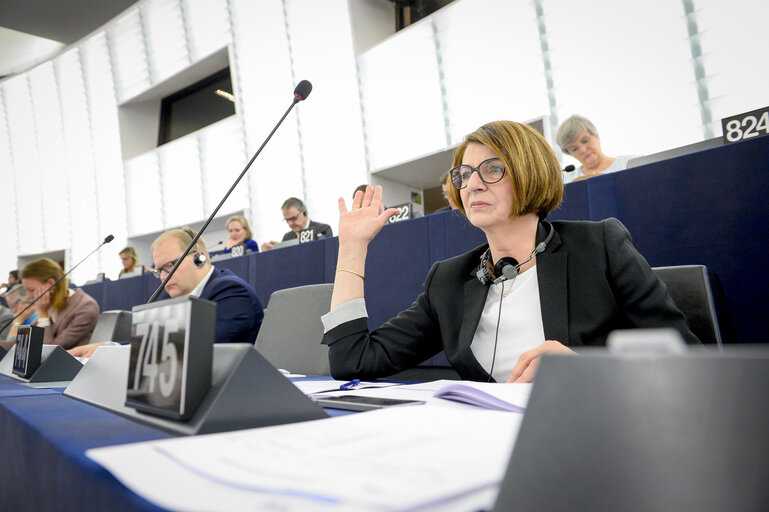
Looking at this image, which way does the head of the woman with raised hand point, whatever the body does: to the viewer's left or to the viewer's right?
to the viewer's left

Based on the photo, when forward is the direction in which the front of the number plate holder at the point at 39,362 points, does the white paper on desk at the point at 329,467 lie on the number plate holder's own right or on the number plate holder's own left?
on the number plate holder's own left

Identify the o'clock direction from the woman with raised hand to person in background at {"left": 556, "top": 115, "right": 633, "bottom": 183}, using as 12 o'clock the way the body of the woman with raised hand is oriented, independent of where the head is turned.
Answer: The person in background is roughly at 5 o'clock from the woman with raised hand.

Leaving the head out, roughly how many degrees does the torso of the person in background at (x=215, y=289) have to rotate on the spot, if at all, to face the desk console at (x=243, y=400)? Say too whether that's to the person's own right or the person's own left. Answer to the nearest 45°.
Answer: approximately 45° to the person's own left

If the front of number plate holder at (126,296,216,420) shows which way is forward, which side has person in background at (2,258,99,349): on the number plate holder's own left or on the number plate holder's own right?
on the number plate holder's own right

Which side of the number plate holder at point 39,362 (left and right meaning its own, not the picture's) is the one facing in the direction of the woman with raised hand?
left

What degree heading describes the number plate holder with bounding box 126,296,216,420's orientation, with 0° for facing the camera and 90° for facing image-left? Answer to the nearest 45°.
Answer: approximately 45°

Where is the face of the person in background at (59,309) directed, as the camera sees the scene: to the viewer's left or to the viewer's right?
to the viewer's left

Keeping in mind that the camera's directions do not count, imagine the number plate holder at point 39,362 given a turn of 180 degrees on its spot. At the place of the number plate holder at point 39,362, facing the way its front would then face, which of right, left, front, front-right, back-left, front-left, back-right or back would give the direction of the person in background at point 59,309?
front-left

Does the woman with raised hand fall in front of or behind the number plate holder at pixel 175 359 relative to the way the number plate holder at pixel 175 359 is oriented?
behind
